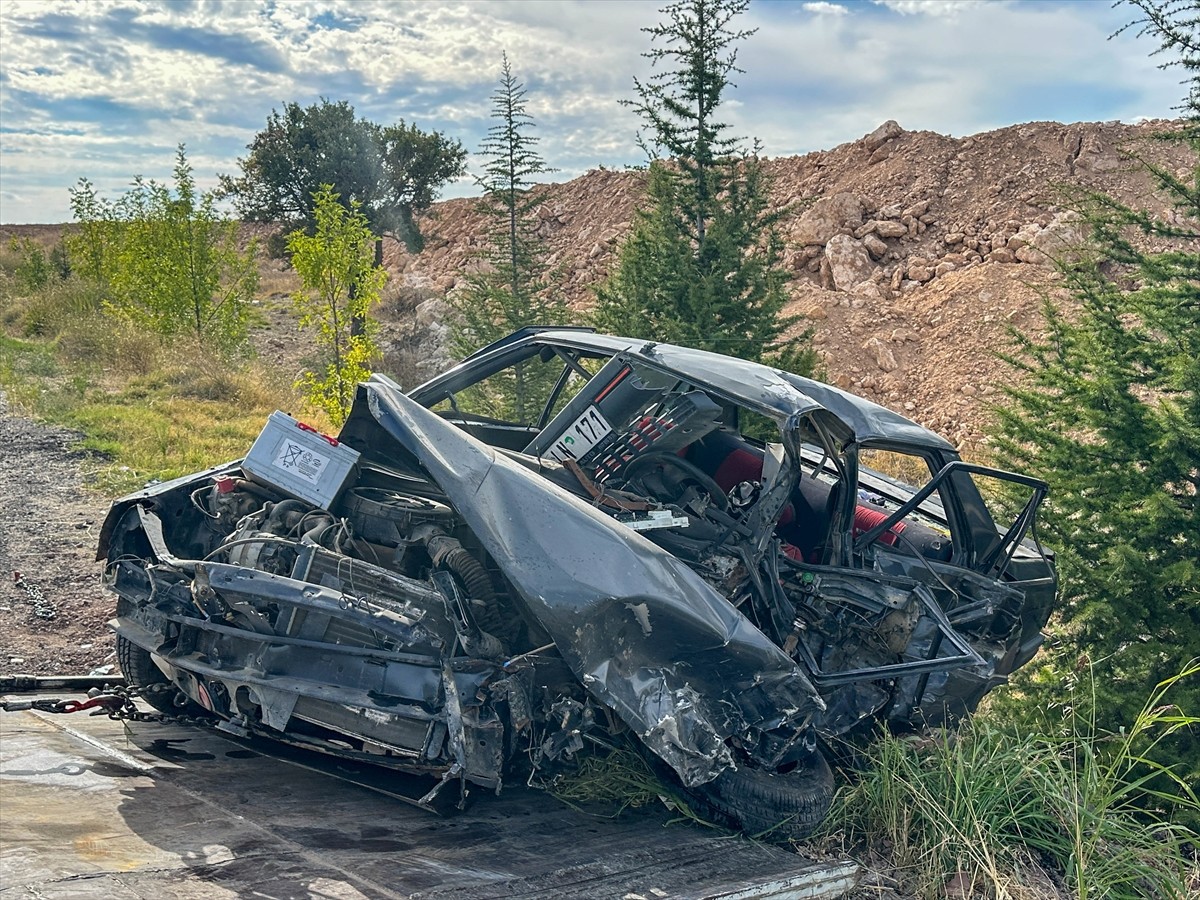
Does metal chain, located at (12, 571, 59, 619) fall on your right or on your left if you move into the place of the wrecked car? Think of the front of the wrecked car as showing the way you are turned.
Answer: on your right

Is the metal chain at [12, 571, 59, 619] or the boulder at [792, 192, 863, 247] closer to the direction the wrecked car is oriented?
the metal chain

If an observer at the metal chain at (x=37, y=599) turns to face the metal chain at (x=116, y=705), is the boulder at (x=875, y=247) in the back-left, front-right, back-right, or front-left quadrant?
back-left

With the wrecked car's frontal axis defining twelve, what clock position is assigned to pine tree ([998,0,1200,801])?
The pine tree is roughly at 6 o'clock from the wrecked car.

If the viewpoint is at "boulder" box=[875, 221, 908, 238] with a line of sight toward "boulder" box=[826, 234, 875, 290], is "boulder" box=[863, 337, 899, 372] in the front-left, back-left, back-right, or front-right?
front-left

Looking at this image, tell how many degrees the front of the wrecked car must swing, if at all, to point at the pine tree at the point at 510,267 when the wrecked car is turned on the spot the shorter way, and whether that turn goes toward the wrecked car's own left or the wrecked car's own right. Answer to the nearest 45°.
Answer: approximately 135° to the wrecked car's own right

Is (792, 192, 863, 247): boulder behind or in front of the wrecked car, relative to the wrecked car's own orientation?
behind

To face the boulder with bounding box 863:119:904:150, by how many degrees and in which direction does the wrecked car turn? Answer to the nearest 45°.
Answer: approximately 135° to its right

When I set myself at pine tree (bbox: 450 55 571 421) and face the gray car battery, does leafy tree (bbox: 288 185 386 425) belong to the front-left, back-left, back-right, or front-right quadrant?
front-right

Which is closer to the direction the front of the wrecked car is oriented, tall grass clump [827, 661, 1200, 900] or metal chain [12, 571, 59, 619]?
the metal chain

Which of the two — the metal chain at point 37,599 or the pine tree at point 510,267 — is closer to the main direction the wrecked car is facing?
the metal chain
